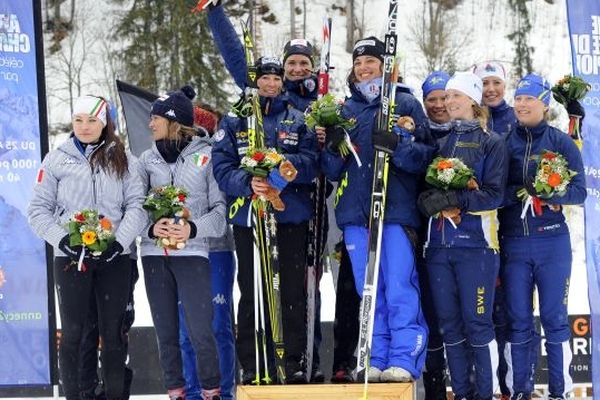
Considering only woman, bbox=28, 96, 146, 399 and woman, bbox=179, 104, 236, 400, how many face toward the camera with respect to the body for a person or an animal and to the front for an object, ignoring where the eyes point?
2

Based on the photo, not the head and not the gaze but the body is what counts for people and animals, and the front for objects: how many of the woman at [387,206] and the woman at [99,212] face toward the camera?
2

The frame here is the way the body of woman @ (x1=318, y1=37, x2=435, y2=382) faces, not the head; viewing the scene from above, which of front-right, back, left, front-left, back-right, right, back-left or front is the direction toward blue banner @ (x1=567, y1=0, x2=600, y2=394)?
back-left

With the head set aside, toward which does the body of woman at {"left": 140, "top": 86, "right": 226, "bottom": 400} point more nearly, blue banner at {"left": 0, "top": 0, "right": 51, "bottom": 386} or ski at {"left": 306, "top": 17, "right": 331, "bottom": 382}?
the blue banner

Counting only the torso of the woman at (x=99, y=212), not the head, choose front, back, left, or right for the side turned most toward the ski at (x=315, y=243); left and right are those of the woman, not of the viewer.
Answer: left

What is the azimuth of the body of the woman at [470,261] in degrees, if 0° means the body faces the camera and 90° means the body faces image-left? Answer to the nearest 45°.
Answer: approximately 45°

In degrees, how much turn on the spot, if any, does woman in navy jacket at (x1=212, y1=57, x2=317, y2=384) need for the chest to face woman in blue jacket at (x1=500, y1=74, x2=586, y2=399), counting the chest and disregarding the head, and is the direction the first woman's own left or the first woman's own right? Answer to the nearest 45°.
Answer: approximately 90° to the first woman's own left

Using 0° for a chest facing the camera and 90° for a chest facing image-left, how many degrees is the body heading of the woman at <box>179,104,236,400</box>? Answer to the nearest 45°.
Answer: approximately 0°

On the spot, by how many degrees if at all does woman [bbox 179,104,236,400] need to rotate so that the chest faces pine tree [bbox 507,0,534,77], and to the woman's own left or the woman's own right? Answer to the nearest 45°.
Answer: approximately 135° to the woman's own left

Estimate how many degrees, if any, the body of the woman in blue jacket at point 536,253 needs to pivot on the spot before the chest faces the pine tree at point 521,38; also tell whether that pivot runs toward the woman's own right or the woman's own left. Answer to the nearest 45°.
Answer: approximately 135° to the woman's own right

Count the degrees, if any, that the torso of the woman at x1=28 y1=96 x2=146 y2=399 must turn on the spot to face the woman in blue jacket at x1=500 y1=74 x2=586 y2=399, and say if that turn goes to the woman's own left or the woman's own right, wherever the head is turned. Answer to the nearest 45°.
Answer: approximately 90° to the woman's own left

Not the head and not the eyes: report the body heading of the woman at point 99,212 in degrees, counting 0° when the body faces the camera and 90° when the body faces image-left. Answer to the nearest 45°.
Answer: approximately 0°

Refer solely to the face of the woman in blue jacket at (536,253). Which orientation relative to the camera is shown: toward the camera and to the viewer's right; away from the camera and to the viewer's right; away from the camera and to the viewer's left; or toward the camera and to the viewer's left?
toward the camera and to the viewer's left
